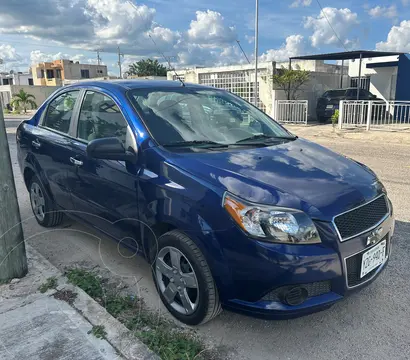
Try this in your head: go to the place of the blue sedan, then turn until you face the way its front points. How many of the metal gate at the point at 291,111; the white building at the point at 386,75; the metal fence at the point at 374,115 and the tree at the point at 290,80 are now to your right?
0

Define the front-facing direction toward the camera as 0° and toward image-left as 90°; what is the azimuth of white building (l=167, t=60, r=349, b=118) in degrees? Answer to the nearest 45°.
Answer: approximately 45°

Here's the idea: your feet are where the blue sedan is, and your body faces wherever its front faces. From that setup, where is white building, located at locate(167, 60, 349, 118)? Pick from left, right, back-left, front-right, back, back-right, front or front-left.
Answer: back-left

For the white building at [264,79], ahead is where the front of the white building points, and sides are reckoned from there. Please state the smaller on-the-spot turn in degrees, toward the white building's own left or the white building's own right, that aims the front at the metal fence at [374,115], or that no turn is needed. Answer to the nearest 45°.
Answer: approximately 90° to the white building's own left

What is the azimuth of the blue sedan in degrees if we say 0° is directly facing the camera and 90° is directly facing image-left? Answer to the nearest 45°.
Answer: approximately 315°

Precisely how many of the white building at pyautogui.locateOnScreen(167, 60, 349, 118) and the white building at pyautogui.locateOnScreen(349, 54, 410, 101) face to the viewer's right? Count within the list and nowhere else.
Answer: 0

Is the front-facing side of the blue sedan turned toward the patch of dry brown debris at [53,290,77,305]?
no

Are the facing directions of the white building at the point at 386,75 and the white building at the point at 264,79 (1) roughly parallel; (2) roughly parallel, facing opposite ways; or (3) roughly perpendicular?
roughly parallel

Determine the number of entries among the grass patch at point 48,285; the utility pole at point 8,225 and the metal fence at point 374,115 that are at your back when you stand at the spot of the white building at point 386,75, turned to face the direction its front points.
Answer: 0

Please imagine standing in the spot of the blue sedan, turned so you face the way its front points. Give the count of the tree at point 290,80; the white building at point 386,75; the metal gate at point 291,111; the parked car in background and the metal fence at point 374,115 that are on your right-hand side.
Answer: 0

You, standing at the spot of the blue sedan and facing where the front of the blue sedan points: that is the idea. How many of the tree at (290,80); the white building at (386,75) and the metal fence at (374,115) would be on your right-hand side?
0
